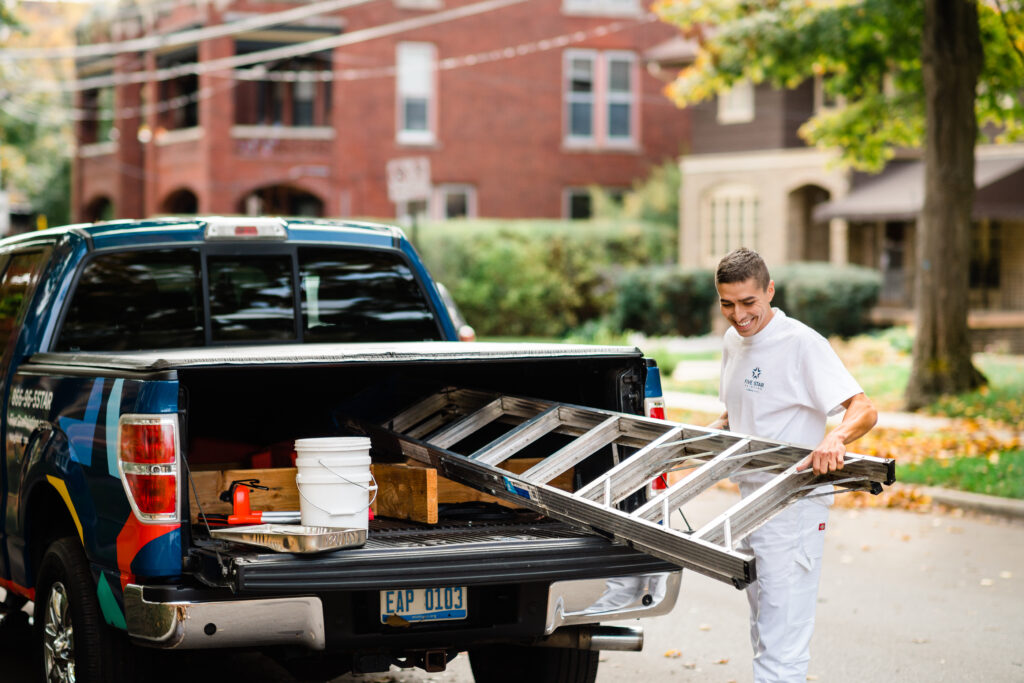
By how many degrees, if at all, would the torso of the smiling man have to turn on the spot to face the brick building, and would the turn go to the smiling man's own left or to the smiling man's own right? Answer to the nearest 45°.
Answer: approximately 135° to the smiling man's own right

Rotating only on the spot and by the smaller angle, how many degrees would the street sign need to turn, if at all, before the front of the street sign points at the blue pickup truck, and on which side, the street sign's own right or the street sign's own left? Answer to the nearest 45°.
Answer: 0° — it already faces it

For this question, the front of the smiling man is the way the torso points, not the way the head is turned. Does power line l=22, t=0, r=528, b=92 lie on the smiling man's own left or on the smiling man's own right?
on the smiling man's own right

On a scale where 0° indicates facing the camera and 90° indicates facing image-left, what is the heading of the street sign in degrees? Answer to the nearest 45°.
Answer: approximately 0°

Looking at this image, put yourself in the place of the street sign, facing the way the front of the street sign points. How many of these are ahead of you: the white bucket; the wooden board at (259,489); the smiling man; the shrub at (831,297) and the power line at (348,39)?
3

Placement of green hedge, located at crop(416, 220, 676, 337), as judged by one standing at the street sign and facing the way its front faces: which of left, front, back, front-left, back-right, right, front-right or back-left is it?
back

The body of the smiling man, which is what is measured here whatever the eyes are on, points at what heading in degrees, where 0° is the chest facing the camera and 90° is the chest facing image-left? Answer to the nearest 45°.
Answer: approximately 45°

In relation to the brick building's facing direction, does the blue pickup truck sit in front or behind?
in front

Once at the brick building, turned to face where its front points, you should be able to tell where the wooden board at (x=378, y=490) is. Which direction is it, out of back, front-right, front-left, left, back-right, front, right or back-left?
front-left

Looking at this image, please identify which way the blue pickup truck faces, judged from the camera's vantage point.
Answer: facing away from the viewer and to the left of the viewer

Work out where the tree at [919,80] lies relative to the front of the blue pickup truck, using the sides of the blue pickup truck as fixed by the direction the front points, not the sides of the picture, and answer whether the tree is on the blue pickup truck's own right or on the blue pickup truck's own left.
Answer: on the blue pickup truck's own right

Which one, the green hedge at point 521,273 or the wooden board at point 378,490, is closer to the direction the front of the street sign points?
the wooden board
